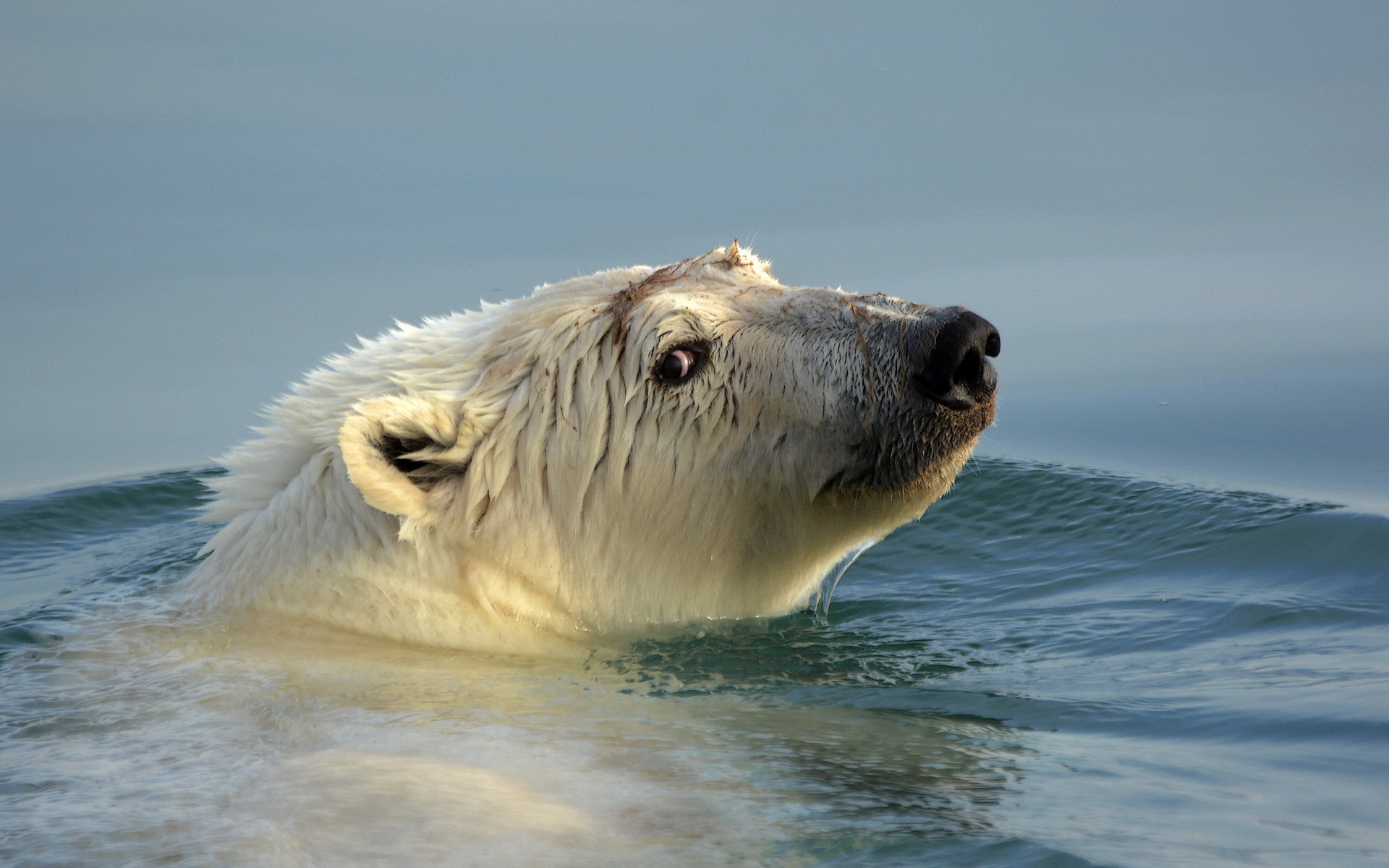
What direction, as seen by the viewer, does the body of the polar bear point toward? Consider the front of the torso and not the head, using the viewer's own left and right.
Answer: facing to the right of the viewer
